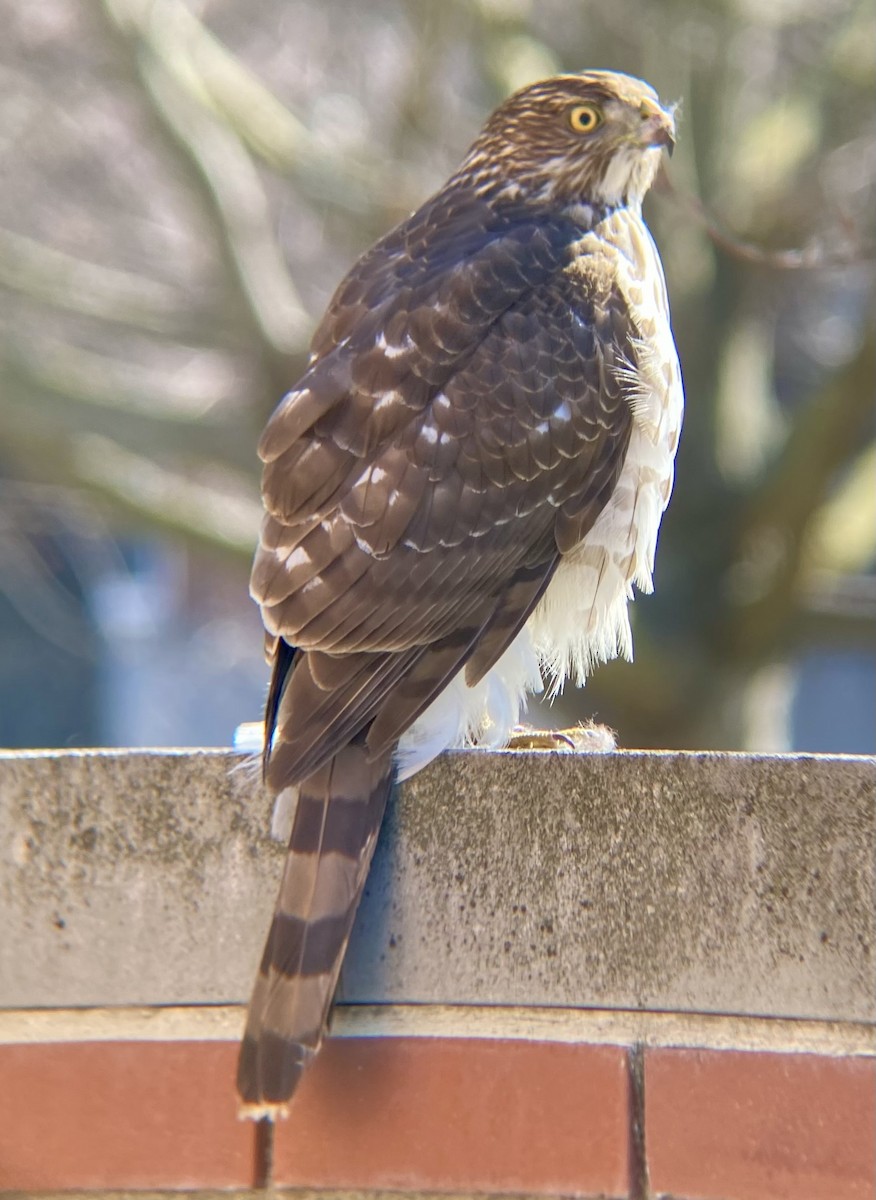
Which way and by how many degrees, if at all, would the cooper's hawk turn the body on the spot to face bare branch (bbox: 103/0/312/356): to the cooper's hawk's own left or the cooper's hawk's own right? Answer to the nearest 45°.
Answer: approximately 45° to the cooper's hawk's own left

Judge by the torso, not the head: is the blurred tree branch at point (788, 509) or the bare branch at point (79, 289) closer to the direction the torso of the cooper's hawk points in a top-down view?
the blurred tree branch

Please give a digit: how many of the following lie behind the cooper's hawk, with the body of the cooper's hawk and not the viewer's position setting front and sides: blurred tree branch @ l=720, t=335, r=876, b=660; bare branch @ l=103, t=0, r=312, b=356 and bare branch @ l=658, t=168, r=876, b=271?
0

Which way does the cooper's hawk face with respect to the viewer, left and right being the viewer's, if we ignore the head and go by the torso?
facing away from the viewer and to the right of the viewer

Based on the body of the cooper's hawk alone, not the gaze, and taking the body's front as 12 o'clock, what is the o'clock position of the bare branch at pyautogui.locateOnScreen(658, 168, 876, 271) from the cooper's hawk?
The bare branch is roughly at 12 o'clock from the cooper's hawk.

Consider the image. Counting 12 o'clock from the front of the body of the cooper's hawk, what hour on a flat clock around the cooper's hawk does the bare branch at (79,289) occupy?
The bare branch is roughly at 10 o'clock from the cooper's hawk.

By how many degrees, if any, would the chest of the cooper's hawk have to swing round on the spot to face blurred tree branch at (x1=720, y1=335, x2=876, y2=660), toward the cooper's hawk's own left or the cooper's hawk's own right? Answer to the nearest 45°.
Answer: approximately 45° to the cooper's hawk's own left
